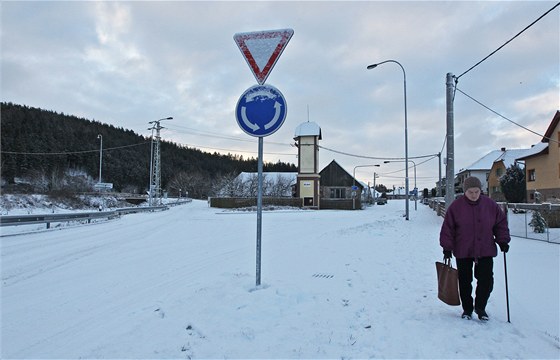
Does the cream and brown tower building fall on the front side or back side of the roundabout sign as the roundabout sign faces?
on the back side

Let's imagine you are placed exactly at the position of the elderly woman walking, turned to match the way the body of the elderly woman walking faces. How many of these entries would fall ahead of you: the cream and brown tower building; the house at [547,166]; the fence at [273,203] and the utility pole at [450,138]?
0

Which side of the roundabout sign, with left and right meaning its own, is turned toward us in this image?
front

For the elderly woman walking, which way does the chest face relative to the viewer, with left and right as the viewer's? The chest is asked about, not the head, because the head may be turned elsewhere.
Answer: facing the viewer

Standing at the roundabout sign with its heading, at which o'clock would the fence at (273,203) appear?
The fence is roughly at 6 o'clock from the roundabout sign.

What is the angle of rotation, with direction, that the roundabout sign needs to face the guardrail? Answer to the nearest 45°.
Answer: approximately 135° to its right

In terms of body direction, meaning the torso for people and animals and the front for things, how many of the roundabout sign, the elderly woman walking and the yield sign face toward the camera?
3

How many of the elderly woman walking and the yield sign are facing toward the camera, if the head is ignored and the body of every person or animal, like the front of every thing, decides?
2

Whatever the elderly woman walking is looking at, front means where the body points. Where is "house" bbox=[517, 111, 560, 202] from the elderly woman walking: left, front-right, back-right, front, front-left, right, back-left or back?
back

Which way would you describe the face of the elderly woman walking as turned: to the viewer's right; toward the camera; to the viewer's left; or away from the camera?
toward the camera

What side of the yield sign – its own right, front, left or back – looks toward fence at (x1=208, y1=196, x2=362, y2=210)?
back

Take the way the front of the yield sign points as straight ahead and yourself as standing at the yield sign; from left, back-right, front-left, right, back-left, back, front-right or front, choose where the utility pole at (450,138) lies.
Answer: back-left

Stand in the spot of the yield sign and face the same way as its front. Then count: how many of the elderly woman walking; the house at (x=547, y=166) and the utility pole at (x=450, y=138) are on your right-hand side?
0

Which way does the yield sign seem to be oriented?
toward the camera

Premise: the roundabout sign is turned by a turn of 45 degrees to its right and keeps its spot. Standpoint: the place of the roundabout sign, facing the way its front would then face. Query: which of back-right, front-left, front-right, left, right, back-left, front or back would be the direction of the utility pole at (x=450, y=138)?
back

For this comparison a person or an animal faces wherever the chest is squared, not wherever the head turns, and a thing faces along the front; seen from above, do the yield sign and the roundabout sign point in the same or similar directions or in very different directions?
same or similar directions
